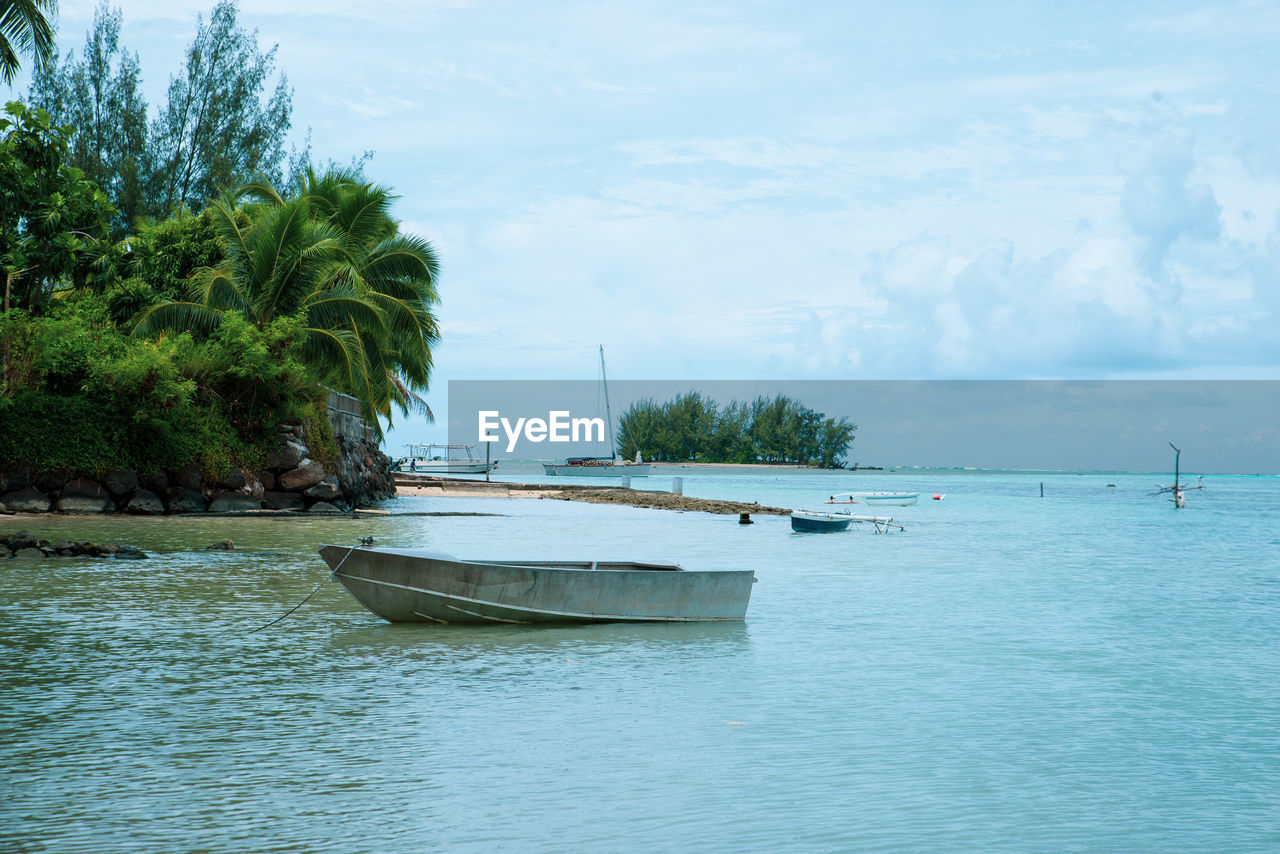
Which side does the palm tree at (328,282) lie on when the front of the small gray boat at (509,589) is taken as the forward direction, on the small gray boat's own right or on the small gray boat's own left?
on the small gray boat's own right

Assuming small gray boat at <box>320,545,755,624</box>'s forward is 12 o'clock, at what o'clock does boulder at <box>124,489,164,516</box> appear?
The boulder is roughly at 2 o'clock from the small gray boat.

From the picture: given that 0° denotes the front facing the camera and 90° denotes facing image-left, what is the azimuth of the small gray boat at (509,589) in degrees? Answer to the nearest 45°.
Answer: approximately 90°

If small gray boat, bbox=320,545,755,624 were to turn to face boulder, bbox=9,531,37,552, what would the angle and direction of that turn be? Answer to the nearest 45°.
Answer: approximately 45° to its right

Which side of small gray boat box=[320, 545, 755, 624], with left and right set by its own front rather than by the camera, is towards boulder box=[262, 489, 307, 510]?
right

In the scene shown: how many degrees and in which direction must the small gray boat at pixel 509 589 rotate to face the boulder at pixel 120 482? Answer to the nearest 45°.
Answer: approximately 45° to its right

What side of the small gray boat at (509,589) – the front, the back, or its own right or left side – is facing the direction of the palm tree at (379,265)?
right

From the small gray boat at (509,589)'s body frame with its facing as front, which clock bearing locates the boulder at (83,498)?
The boulder is roughly at 2 o'clock from the small gray boat.

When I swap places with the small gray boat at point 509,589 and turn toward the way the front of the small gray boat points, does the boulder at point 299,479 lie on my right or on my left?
on my right
